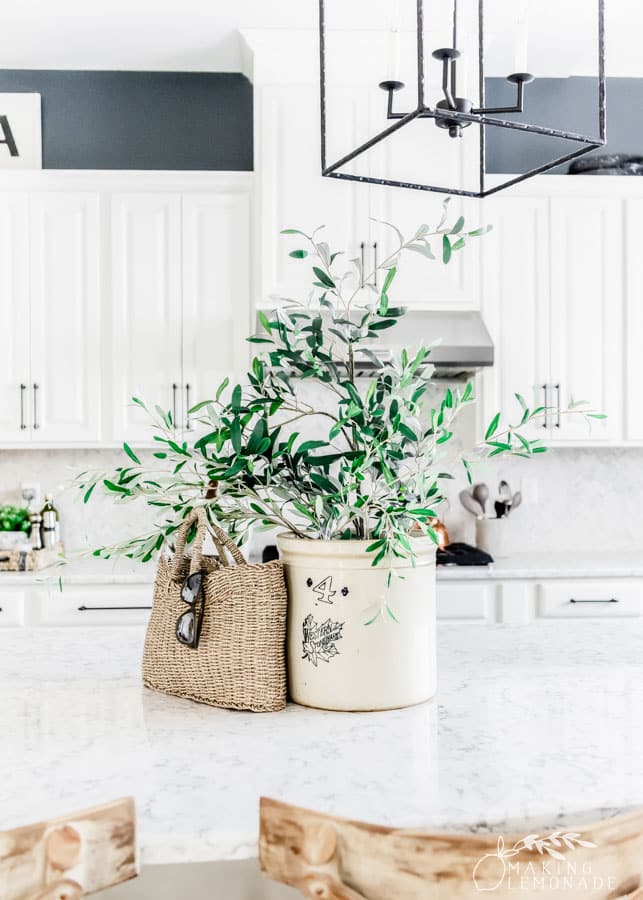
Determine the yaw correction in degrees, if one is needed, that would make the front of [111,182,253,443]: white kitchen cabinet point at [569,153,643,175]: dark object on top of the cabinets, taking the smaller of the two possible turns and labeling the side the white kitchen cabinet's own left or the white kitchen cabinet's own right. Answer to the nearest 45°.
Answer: approximately 90° to the white kitchen cabinet's own left

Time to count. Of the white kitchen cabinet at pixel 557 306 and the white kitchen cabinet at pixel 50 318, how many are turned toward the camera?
2

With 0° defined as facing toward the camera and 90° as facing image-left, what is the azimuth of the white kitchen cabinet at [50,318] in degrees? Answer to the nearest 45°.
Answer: approximately 0°

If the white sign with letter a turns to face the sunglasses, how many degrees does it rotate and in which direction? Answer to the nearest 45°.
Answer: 0° — it already faces it

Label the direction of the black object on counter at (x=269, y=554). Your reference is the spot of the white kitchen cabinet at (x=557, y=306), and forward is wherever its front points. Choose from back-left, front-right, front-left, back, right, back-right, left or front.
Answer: front-right

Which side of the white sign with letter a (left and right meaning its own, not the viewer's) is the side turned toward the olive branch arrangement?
front

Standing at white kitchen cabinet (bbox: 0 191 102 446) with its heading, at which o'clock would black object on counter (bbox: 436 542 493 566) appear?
The black object on counter is roughly at 10 o'clock from the white kitchen cabinet.

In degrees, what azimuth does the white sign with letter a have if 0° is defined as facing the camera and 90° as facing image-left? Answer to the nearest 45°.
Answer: approximately 0°
